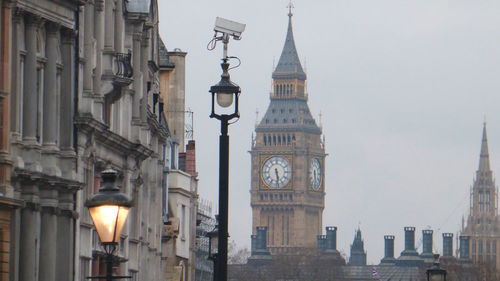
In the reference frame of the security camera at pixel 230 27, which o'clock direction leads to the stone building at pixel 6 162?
The stone building is roughly at 7 o'clock from the security camera.

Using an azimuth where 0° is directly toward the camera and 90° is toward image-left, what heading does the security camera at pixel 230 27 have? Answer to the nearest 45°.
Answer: approximately 270°
